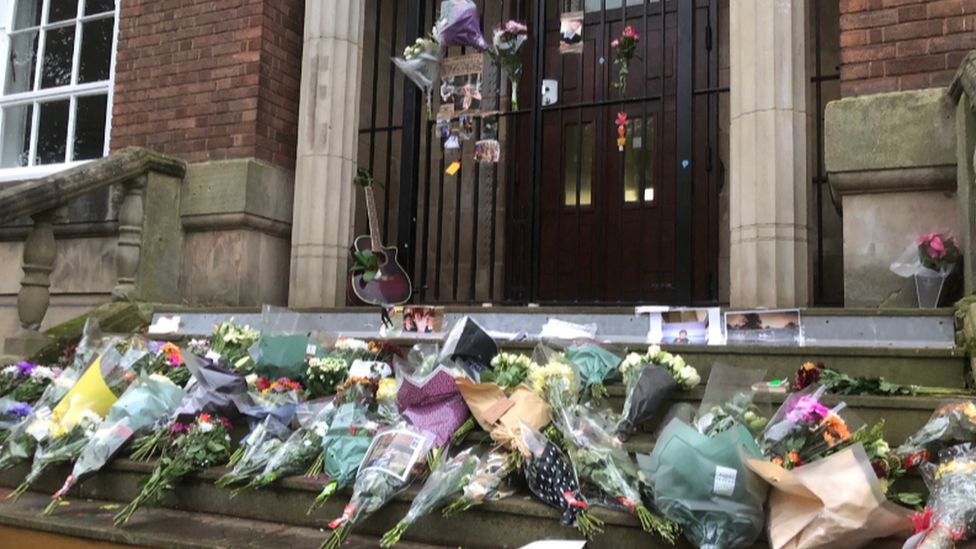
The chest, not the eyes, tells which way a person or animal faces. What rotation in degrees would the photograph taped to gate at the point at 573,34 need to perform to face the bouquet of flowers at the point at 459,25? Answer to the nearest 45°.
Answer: approximately 90° to its right

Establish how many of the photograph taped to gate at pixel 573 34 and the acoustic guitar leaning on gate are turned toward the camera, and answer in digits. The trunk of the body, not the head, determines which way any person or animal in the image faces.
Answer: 2

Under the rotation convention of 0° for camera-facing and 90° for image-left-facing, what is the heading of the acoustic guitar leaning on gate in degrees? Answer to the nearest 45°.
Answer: approximately 0°

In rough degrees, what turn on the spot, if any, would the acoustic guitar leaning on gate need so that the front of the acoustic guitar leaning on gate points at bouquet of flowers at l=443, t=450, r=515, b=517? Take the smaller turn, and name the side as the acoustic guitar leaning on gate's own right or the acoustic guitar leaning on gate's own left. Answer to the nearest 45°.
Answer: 0° — it already faces it

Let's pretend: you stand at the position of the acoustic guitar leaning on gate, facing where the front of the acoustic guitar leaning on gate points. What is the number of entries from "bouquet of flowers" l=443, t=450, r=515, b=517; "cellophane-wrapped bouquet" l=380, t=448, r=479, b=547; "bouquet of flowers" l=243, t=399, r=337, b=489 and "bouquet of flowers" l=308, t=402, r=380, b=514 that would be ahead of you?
4

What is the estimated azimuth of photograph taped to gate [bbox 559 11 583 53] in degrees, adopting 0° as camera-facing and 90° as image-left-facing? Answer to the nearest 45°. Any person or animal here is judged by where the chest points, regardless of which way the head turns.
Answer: approximately 0°

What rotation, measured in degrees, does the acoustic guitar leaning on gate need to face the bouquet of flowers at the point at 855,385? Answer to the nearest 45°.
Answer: approximately 45° to its left
